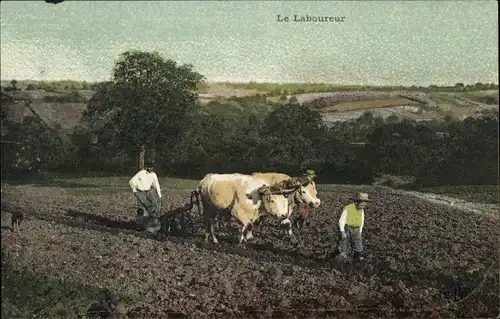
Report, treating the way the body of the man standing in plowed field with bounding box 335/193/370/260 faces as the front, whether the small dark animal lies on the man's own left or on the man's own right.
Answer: on the man's own right
